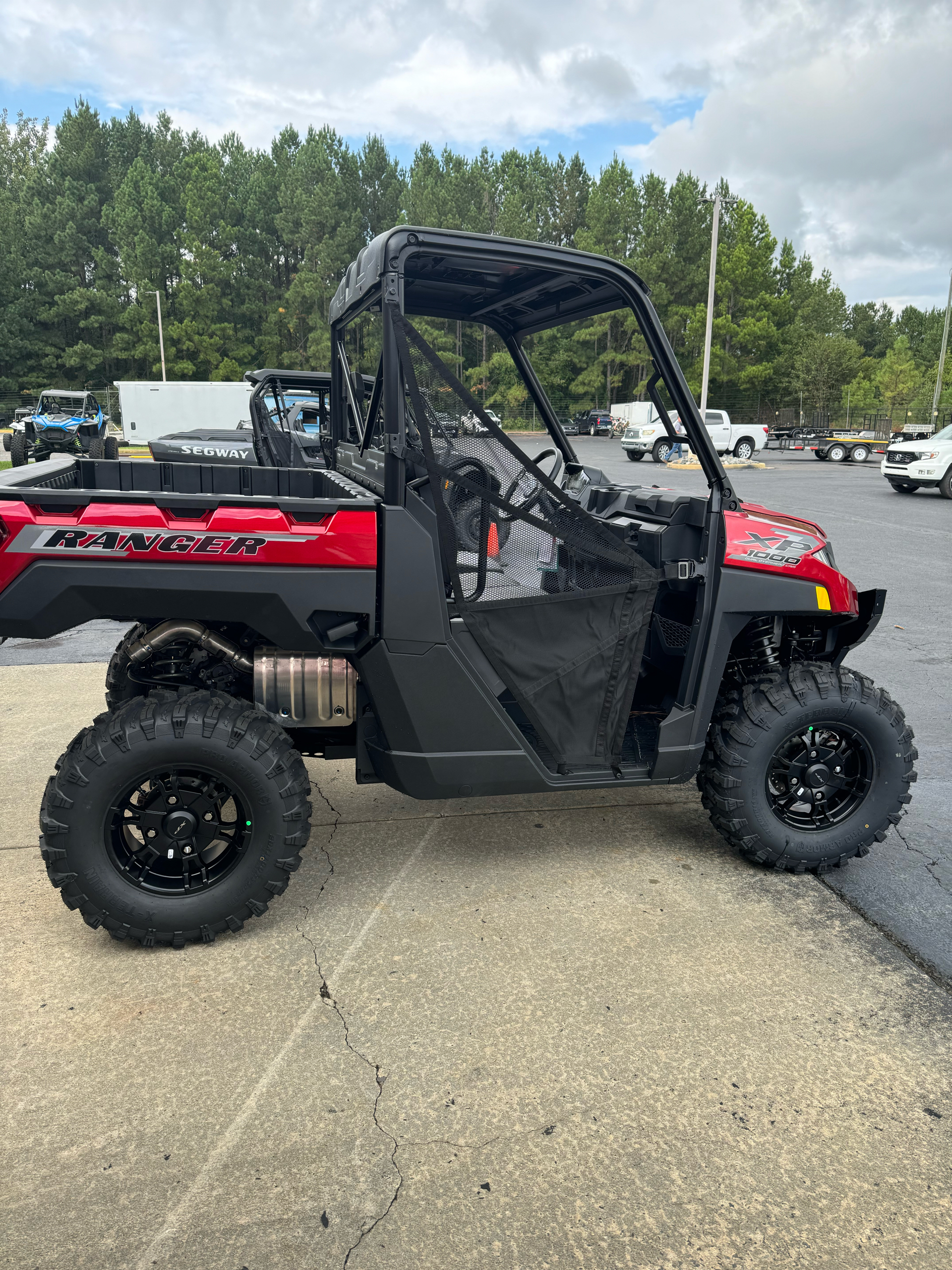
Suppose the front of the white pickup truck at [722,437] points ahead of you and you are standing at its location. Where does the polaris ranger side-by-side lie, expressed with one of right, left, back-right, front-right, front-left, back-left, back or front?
front-left

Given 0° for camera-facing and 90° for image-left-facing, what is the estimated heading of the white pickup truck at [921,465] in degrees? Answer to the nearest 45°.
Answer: approximately 45°

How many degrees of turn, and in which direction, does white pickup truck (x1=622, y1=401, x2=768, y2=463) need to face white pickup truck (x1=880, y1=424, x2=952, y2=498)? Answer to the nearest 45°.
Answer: approximately 45° to its left

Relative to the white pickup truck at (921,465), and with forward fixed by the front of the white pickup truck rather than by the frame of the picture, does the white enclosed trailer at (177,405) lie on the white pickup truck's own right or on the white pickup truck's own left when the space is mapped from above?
on the white pickup truck's own right

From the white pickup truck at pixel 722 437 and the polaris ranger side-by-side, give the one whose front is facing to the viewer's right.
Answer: the polaris ranger side-by-side

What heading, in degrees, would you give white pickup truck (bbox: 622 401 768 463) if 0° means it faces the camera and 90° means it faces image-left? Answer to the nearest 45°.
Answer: approximately 45°

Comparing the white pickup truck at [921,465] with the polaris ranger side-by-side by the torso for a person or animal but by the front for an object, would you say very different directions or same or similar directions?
very different directions

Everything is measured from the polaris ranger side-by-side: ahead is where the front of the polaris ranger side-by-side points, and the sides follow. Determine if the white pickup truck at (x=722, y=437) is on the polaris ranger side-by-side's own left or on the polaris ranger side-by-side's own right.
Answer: on the polaris ranger side-by-side's own left

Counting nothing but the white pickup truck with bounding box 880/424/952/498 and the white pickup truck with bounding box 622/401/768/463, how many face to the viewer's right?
0

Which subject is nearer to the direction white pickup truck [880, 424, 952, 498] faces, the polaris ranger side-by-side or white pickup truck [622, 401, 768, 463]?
the polaris ranger side-by-side

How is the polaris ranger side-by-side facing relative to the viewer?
to the viewer's right
